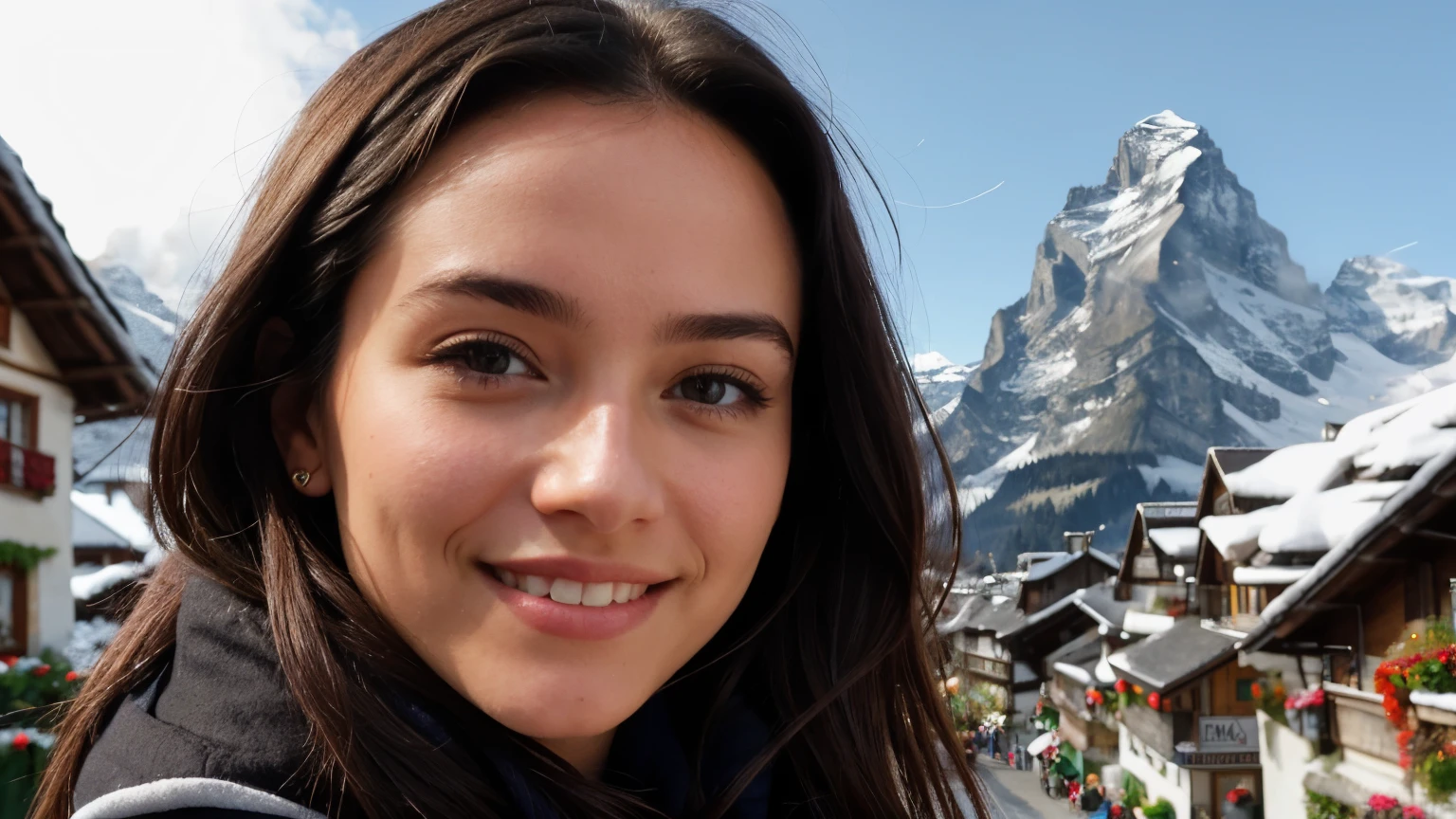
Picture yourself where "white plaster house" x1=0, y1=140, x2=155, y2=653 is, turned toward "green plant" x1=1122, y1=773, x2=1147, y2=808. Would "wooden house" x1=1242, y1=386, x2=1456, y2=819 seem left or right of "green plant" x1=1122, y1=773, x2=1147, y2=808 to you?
right

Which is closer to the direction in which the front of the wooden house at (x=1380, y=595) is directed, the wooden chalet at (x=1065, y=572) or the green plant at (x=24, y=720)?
the green plant

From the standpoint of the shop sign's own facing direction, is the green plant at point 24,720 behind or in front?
in front

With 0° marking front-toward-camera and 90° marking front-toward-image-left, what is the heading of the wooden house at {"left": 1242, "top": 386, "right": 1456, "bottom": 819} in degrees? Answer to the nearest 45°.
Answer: approximately 45°

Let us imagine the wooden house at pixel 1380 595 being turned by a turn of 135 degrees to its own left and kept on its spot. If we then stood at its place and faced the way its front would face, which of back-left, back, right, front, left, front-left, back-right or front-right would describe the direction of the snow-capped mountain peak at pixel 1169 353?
left

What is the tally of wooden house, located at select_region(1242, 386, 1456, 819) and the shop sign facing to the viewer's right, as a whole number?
0

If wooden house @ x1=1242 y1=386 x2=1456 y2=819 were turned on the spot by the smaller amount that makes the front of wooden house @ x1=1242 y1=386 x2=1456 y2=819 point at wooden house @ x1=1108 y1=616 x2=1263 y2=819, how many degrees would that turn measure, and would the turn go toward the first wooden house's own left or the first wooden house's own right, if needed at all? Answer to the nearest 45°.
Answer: approximately 135° to the first wooden house's own right

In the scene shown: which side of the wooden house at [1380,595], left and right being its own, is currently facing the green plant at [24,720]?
front

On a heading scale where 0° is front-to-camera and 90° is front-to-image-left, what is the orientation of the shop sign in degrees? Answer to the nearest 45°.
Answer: approximately 0°

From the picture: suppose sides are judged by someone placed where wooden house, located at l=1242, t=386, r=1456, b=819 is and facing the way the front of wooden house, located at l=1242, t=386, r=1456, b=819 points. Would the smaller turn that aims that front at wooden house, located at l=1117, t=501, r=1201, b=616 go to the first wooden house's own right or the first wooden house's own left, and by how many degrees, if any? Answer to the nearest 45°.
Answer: approximately 135° to the first wooden house's own right
